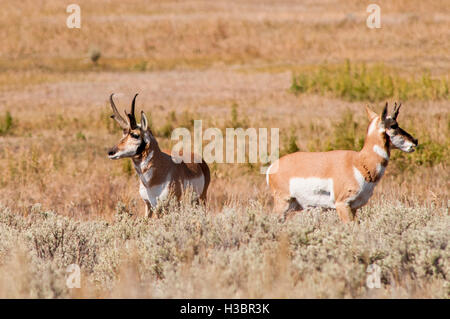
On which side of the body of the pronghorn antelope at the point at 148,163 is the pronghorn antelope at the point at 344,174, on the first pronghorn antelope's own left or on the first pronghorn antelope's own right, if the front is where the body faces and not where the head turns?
on the first pronghorn antelope's own left

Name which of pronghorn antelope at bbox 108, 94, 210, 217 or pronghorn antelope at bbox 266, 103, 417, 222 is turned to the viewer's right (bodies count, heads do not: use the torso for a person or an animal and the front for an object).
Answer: pronghorn antelope at bbox 266, 103, 417, 222

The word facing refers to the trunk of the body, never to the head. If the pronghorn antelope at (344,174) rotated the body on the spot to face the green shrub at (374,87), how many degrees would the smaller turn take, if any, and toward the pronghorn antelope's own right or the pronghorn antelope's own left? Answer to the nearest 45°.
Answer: approximately 90° to the pronghorn antelope's own left

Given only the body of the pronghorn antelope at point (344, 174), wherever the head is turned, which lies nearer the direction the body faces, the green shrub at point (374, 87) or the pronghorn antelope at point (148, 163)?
the green shrub

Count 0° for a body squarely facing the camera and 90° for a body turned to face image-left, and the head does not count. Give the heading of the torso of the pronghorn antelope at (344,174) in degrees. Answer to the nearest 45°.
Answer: approximately 270°

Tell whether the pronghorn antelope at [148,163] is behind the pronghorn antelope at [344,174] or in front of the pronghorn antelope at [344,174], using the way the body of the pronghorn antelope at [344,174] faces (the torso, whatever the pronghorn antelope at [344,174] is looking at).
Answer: behind

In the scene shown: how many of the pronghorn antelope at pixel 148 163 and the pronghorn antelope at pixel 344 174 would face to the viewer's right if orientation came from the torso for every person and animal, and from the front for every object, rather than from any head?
1
